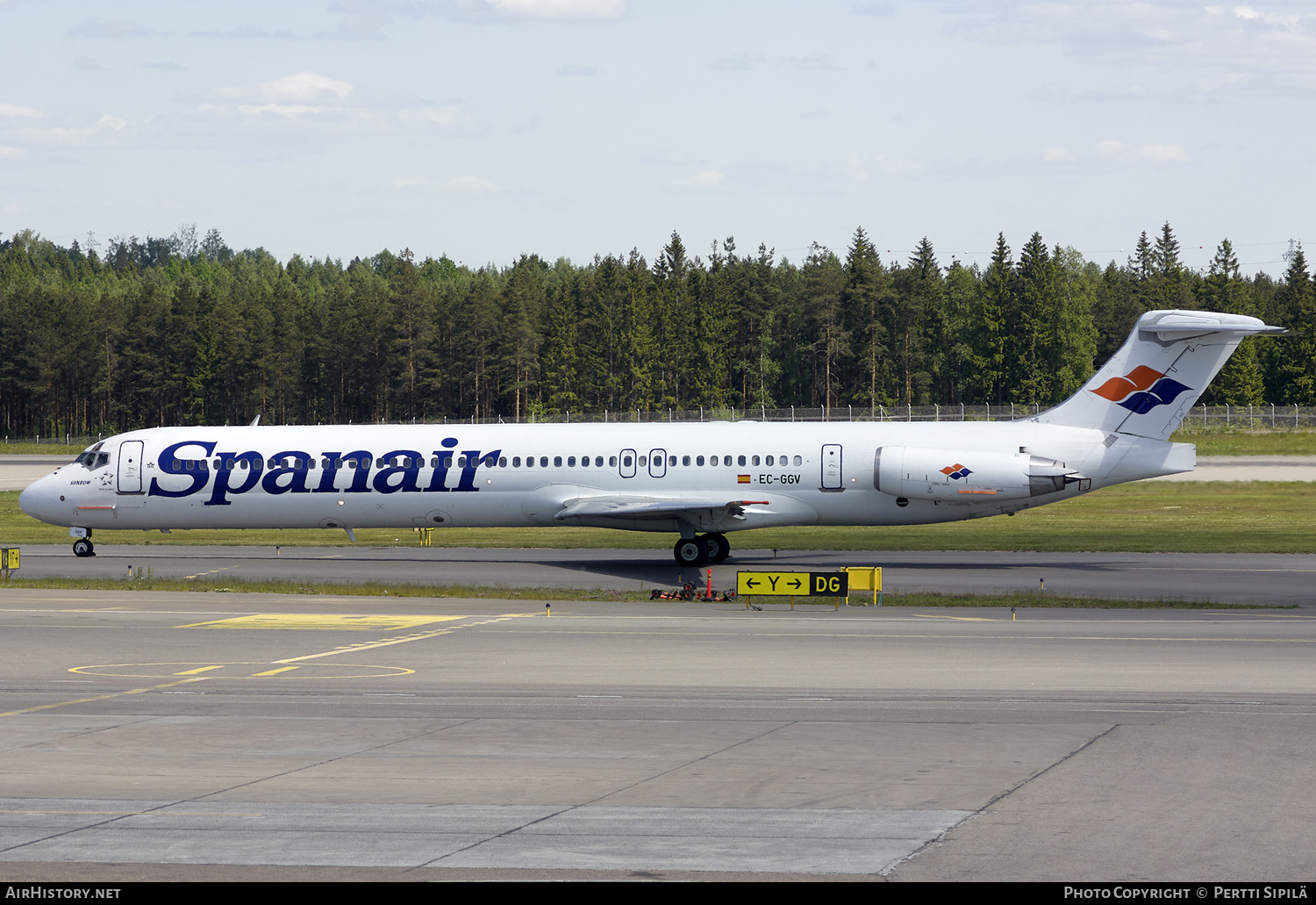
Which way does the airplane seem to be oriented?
to the viewer's left
